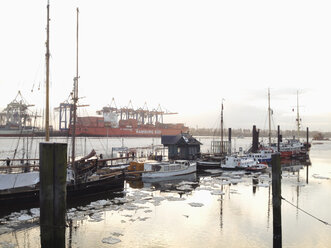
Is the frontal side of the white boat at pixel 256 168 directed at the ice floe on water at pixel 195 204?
no

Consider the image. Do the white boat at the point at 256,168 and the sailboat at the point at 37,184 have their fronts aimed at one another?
no

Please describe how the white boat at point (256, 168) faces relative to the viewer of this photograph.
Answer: facing to the right of the viewer

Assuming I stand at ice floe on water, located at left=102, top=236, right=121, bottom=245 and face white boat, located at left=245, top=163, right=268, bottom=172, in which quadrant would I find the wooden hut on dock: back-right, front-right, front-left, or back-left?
front-left

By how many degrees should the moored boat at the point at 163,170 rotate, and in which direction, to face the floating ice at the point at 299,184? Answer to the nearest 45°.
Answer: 0° — it already faces it

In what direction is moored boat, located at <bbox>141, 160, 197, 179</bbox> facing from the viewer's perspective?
to the viewer's right

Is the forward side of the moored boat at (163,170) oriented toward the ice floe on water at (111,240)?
no

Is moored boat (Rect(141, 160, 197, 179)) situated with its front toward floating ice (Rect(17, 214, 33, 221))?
no

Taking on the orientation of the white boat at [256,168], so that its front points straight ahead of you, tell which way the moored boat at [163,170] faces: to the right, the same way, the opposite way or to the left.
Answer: the same way

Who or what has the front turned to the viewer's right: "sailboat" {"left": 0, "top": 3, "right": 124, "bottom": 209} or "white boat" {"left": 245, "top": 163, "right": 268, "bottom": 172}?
the white boat

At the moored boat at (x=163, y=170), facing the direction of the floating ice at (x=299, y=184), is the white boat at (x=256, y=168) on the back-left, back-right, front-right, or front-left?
front-left
